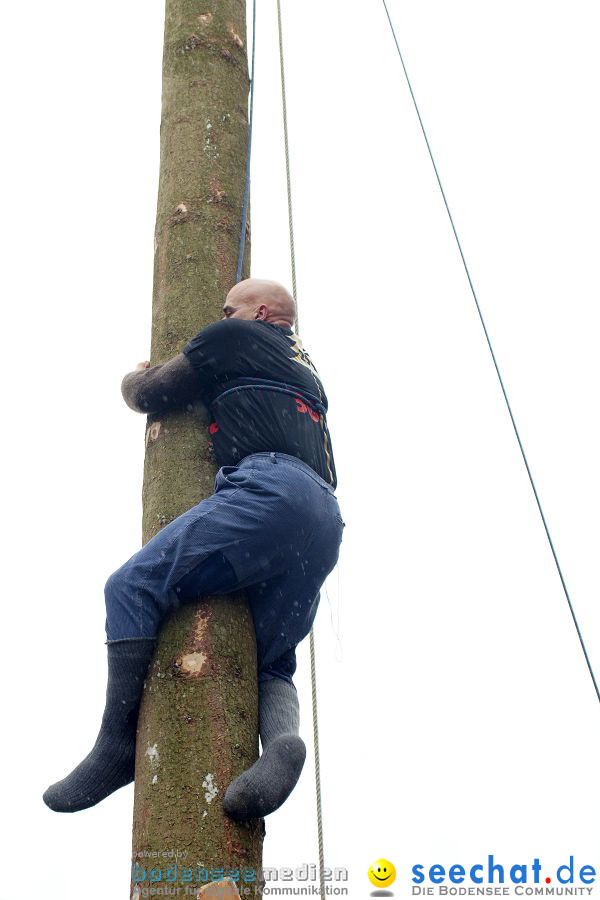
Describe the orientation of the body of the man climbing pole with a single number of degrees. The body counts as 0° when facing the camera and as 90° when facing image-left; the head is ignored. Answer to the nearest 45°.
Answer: approximately 90°
